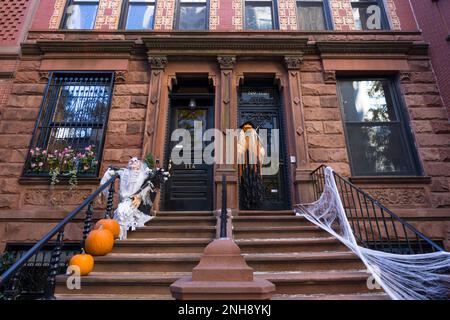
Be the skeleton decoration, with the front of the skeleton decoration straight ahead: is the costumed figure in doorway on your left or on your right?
on your left

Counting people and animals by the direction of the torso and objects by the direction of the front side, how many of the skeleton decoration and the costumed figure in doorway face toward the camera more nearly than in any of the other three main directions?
2

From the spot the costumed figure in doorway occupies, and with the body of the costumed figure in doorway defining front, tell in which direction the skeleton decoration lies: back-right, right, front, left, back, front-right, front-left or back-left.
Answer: front-right
